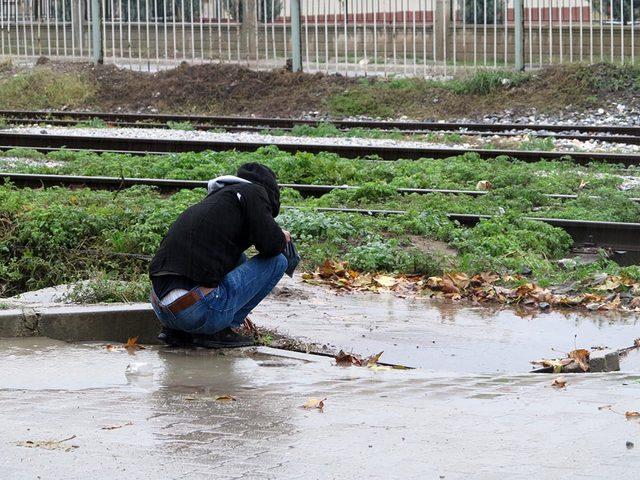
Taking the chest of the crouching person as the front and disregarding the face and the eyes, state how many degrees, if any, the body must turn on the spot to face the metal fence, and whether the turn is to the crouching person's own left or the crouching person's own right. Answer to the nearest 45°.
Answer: approximately 45° to the crouching person's own left

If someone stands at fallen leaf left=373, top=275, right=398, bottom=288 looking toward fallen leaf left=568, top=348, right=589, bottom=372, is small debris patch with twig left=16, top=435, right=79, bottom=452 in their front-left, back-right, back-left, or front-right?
front-right

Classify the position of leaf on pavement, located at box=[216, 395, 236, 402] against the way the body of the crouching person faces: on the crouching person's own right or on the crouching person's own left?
on the crouching person's own right

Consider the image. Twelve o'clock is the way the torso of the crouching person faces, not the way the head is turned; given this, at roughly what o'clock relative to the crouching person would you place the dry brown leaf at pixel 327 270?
The dry brown leaf is roughly at 11 o'clock from the crouching person.

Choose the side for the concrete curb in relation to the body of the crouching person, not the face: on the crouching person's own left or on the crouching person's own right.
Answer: on the crouching person's own left

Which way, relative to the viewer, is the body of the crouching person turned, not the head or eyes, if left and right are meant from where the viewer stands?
facing away from the viewer and to the right of the viewer

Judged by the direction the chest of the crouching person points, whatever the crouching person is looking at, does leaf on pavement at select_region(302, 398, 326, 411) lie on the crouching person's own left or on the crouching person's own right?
on the crouching person's own right

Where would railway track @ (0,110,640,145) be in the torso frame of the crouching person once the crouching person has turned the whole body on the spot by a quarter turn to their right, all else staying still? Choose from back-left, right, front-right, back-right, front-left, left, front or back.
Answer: back-left

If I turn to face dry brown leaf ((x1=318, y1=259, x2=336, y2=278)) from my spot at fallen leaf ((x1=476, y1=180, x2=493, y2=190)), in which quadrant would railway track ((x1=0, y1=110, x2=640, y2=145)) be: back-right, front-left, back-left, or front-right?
back-right

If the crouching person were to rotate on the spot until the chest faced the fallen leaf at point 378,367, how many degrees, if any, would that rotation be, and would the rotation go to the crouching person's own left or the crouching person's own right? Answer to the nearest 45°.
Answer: approximately 45° to the crouching person's own right

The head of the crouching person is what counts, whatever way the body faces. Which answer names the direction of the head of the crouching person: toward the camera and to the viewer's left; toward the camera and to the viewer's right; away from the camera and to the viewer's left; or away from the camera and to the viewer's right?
away from the camera and to the viewer's right
